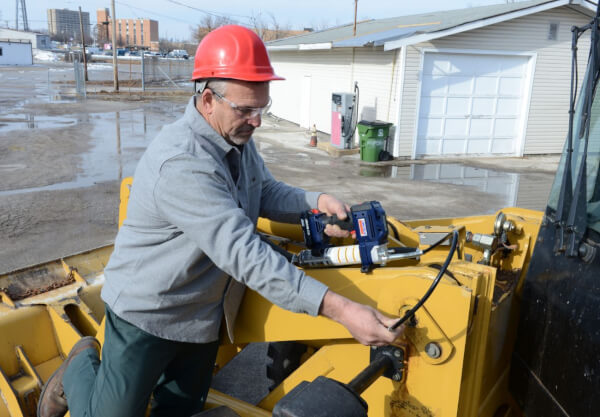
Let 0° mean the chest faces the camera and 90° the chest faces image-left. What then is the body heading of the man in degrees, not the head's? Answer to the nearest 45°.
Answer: approximately 270°

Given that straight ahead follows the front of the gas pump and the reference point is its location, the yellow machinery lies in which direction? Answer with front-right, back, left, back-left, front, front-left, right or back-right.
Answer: front-left

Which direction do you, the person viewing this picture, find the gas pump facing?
facing the viewer and to the left of the viewer

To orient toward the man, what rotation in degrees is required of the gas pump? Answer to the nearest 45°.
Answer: approximately 45° to its left

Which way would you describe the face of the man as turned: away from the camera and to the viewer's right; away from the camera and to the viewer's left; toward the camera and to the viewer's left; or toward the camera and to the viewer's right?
toward the camera and to the viewer's right

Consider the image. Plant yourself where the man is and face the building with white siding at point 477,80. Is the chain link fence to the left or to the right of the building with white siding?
left

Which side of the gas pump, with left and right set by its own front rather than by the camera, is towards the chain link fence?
right

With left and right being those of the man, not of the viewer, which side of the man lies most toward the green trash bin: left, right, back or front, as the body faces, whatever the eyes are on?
left

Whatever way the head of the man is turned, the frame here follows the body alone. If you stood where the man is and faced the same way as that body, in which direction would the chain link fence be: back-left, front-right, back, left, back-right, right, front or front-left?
left

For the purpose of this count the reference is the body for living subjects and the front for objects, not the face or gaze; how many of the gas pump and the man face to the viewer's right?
1

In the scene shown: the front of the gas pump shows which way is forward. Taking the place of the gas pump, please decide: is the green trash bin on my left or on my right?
on my left

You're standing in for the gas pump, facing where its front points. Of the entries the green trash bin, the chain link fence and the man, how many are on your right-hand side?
1

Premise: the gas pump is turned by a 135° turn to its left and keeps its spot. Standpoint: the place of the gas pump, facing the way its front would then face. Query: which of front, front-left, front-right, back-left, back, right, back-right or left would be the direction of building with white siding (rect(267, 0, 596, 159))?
front
